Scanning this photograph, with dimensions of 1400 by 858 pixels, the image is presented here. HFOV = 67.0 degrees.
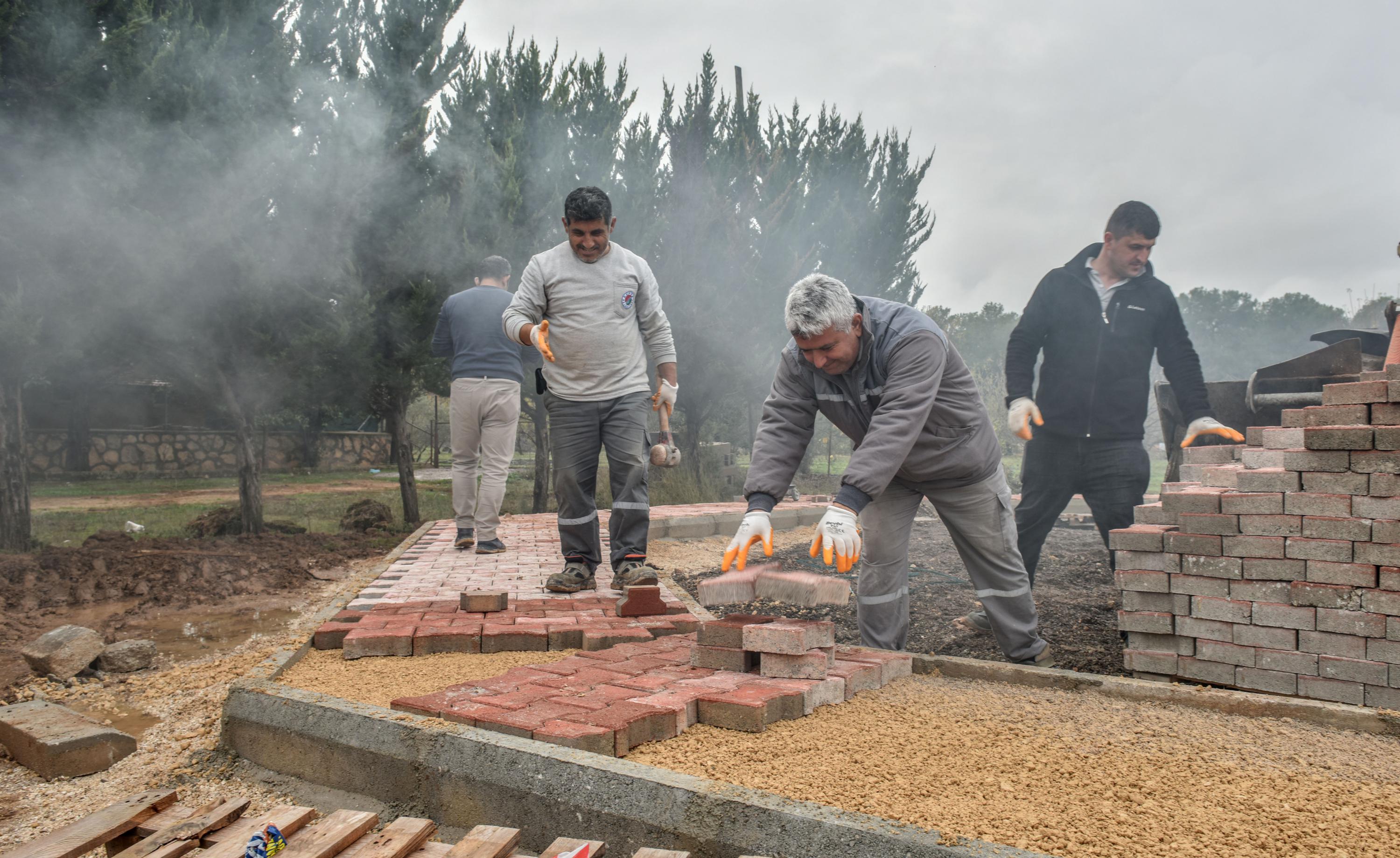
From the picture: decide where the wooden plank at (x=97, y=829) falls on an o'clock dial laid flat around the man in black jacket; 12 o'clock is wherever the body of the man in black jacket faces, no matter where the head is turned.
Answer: The wooden plank is roughly at 1 o'clock from the man in black jacket.

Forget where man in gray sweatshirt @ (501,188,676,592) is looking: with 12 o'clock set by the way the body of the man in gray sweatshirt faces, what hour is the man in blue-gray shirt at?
The man in blue-gray shirt is roughly at 5 o'clock from the man in gray sweatshirt.

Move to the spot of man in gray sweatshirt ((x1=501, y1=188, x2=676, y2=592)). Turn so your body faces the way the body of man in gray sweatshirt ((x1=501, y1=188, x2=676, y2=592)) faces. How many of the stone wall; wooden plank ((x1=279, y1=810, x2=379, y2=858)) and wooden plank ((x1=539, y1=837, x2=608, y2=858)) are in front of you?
2

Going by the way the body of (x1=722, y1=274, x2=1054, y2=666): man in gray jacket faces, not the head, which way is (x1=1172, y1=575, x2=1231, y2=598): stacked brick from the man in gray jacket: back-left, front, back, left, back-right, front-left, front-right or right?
back-left

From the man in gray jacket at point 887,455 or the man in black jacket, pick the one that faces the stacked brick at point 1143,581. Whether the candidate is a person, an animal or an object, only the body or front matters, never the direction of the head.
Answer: the man in black jacket

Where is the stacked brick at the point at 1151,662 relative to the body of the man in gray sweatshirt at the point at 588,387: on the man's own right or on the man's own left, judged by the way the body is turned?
on the man's own left

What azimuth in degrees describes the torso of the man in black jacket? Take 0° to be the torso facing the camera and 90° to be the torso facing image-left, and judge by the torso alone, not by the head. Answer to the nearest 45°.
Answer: approximately 0°

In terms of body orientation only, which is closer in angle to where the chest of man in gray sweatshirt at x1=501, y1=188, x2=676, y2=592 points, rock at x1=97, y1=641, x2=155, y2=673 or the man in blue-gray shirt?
the rock

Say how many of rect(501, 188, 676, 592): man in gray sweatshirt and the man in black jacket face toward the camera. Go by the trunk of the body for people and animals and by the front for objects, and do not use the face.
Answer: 2

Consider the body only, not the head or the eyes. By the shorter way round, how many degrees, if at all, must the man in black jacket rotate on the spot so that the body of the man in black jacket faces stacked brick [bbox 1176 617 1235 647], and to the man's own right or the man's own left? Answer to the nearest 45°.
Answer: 0° — they already face it

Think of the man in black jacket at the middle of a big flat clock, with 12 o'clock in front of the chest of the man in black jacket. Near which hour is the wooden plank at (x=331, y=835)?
The wooden plank is roughly at 1 o'clock from the man in black jacket.

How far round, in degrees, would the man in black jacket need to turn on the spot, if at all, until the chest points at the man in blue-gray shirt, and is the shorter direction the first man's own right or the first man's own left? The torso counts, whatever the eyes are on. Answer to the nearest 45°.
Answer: approximately 90° to the first man's own right
